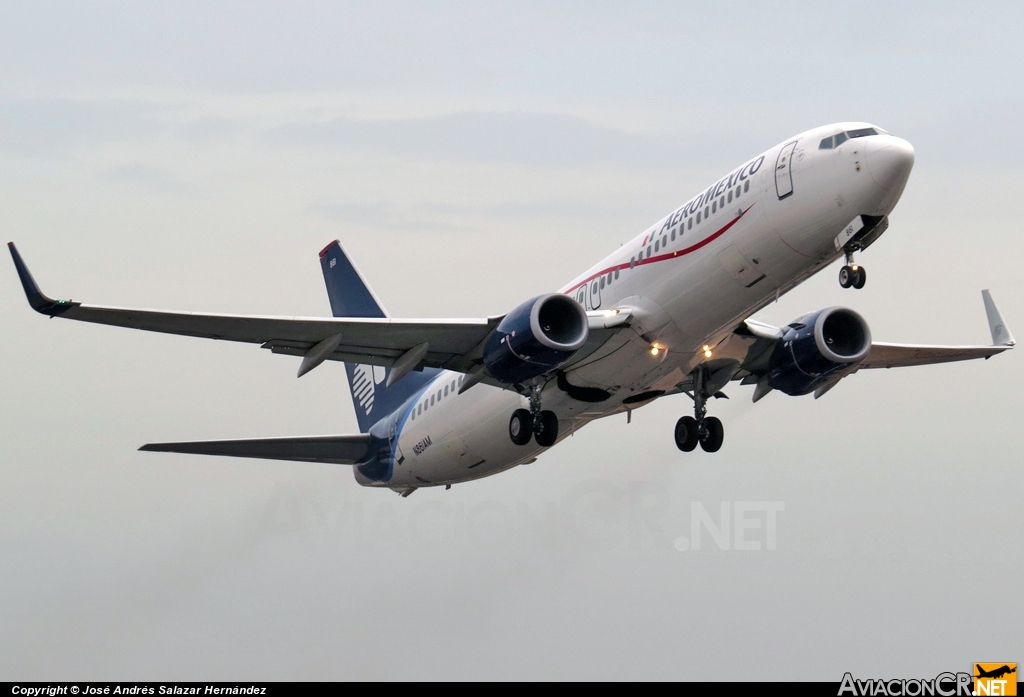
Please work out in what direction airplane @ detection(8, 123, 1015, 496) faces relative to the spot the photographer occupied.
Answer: facing the viewer and to the right of the viewer
